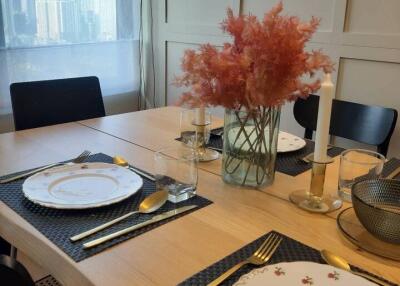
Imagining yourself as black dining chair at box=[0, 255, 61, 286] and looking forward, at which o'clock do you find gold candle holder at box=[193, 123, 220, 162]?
The gold candle holder is roughly at 12 o'clock from the black dining chair.

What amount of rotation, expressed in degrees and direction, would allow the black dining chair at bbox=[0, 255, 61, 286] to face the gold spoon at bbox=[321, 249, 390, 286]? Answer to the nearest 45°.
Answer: approximately 45° to its right

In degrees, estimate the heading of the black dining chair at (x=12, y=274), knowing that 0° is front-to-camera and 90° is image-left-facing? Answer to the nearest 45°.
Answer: approximately 225°

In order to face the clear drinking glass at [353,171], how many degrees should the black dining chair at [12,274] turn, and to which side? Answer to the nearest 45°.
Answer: approximately 45° to its right

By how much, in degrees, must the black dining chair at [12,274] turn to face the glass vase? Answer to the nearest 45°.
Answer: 0° — it already faces it

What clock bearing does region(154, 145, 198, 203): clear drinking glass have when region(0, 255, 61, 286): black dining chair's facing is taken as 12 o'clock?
The clear drinking glass is roughly at 12 o'clock from the black dining chair.

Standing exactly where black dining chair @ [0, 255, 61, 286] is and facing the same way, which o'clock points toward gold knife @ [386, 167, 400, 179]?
The gold knife is roughly at 1 o'clock from the black dining chair.
